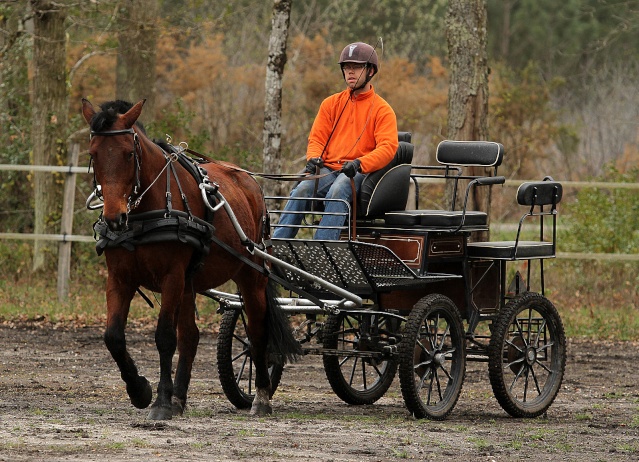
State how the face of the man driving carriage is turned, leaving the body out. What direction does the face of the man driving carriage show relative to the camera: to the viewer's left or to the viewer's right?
to the viewer's left

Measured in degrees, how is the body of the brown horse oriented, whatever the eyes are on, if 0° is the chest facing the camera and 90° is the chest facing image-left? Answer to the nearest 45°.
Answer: approximately 45°

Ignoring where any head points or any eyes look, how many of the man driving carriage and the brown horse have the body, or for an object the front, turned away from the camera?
0

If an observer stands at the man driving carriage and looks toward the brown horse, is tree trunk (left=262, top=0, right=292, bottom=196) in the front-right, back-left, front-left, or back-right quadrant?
back-right

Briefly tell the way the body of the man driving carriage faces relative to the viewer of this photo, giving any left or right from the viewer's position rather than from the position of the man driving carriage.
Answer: facing the viewer and to the left of the viewer

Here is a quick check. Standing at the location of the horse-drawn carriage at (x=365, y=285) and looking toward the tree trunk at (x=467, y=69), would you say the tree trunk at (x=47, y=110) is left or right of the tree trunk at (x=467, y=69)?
left

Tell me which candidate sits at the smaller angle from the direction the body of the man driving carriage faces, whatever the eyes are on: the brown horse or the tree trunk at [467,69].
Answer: the brown horse

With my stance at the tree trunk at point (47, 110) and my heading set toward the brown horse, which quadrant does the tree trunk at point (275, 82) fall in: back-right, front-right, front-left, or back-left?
front-left

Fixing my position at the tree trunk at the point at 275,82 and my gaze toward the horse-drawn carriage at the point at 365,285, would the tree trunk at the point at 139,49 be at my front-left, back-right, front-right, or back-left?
back-right

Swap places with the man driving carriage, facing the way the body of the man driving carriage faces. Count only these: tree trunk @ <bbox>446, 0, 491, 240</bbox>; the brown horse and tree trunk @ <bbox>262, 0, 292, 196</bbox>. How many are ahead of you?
1

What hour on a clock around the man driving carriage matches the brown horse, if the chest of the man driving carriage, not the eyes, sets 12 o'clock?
The brown horse is roughly at 12 o'clock from the man driving carriage.

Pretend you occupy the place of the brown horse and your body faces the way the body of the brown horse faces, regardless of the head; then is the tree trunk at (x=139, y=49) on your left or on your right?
on your right

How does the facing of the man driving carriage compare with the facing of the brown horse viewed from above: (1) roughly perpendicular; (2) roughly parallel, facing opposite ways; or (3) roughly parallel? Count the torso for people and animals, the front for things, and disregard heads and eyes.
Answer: roughly parallel
